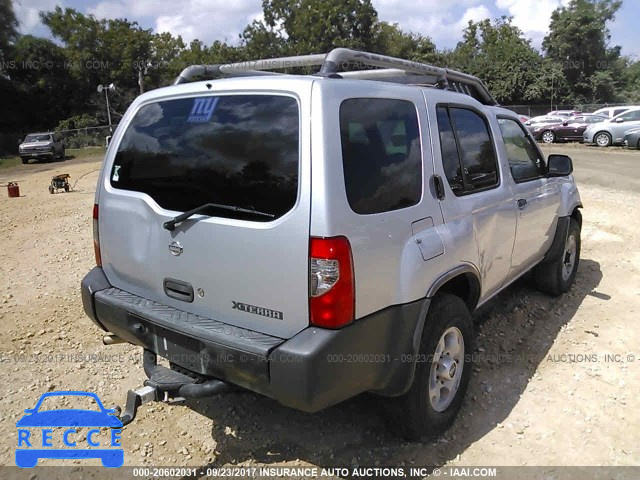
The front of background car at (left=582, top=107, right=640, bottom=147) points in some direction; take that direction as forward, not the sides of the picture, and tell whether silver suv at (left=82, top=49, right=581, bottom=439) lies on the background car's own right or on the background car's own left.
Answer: on the background car's own left

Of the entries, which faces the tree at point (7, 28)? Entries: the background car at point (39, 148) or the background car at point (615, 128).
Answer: the background car at point (615, 128)

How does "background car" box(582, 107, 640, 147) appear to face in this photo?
to the viewer's left

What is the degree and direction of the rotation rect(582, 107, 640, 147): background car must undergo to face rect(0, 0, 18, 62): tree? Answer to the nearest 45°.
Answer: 0° — it already faces it

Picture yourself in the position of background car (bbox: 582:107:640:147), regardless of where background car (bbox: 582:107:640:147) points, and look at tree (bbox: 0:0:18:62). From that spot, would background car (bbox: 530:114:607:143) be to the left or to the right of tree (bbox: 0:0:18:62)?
right

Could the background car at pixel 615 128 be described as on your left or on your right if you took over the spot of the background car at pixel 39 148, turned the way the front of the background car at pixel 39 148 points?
on your left

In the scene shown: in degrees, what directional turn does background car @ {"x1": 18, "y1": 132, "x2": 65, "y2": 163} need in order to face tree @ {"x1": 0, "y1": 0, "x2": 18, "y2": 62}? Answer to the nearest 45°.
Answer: approximately 135° to its right

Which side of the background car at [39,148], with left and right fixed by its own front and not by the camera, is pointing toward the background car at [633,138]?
left

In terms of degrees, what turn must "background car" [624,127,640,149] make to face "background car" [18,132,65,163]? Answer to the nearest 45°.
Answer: approximately 45° to its right

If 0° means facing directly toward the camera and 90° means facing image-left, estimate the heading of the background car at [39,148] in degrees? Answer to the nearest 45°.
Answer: approximately 45°

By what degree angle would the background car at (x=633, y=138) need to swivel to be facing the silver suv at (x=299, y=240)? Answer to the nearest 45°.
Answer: approximately 45° to its left

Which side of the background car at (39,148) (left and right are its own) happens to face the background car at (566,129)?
left

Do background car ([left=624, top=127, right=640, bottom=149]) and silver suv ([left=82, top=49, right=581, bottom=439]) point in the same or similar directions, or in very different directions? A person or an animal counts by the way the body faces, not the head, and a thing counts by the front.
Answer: very different directions

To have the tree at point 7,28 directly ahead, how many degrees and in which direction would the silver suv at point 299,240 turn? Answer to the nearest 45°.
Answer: approximately 90° to its left

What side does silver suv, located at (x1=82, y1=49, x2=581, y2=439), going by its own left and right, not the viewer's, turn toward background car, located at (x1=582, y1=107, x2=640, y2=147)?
front

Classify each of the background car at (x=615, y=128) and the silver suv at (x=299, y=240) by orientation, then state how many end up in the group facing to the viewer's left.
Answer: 1

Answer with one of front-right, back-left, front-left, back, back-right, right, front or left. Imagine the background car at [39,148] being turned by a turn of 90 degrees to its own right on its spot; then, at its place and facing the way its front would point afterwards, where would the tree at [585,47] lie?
back-right

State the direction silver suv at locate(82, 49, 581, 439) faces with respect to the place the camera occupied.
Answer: facing away from the viewer and to the right of the viewer
